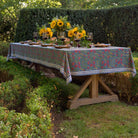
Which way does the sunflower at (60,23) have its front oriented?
toward the camera

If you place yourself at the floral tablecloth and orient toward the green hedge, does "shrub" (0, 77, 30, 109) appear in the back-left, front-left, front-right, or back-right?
back-left

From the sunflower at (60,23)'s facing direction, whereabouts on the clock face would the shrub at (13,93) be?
The shrub is roughly at 1 o'clock from the sunflower.

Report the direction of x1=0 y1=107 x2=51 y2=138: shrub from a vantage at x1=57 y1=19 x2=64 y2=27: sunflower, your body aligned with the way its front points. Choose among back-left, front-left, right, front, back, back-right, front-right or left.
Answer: front

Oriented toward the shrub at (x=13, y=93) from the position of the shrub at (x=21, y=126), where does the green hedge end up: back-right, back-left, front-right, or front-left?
front-right

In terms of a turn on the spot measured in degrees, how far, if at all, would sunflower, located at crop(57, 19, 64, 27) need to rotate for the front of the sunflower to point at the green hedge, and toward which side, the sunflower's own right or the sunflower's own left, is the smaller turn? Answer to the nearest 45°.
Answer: approximately 180°

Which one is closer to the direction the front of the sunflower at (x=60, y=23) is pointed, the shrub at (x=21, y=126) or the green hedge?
the shrub
